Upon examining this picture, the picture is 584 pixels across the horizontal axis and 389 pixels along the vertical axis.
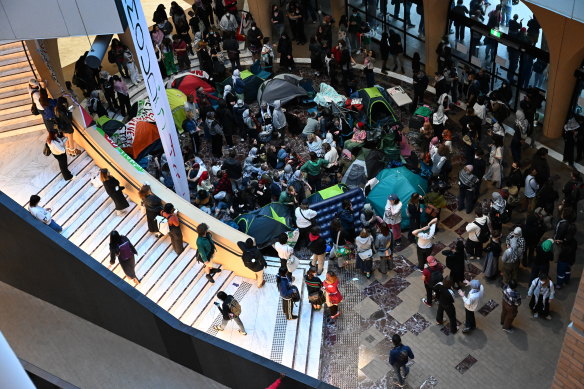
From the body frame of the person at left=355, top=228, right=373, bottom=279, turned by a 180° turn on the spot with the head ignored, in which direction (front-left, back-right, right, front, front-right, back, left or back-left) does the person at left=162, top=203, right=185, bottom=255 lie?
right

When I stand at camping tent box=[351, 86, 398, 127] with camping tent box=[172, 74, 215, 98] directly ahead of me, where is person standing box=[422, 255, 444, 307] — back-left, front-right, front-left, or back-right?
back-left

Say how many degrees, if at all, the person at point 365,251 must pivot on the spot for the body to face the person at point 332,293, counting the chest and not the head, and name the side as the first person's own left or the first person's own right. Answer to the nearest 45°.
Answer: approximately 135° to the first person's own left

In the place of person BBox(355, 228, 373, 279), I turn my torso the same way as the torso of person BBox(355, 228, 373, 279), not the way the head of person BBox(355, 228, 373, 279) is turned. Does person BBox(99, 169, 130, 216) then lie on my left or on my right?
on my left

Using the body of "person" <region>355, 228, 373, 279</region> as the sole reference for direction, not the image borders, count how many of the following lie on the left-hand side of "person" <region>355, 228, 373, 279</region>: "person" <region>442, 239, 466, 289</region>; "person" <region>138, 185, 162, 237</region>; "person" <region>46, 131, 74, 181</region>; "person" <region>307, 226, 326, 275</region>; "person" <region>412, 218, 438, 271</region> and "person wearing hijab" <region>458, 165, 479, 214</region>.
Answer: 3

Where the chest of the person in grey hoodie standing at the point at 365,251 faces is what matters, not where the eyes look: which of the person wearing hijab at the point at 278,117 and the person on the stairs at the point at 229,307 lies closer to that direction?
the person wearing hijab
